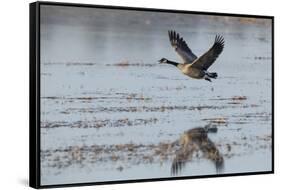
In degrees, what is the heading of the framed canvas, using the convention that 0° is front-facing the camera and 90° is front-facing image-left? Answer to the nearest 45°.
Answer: approximately 315°
